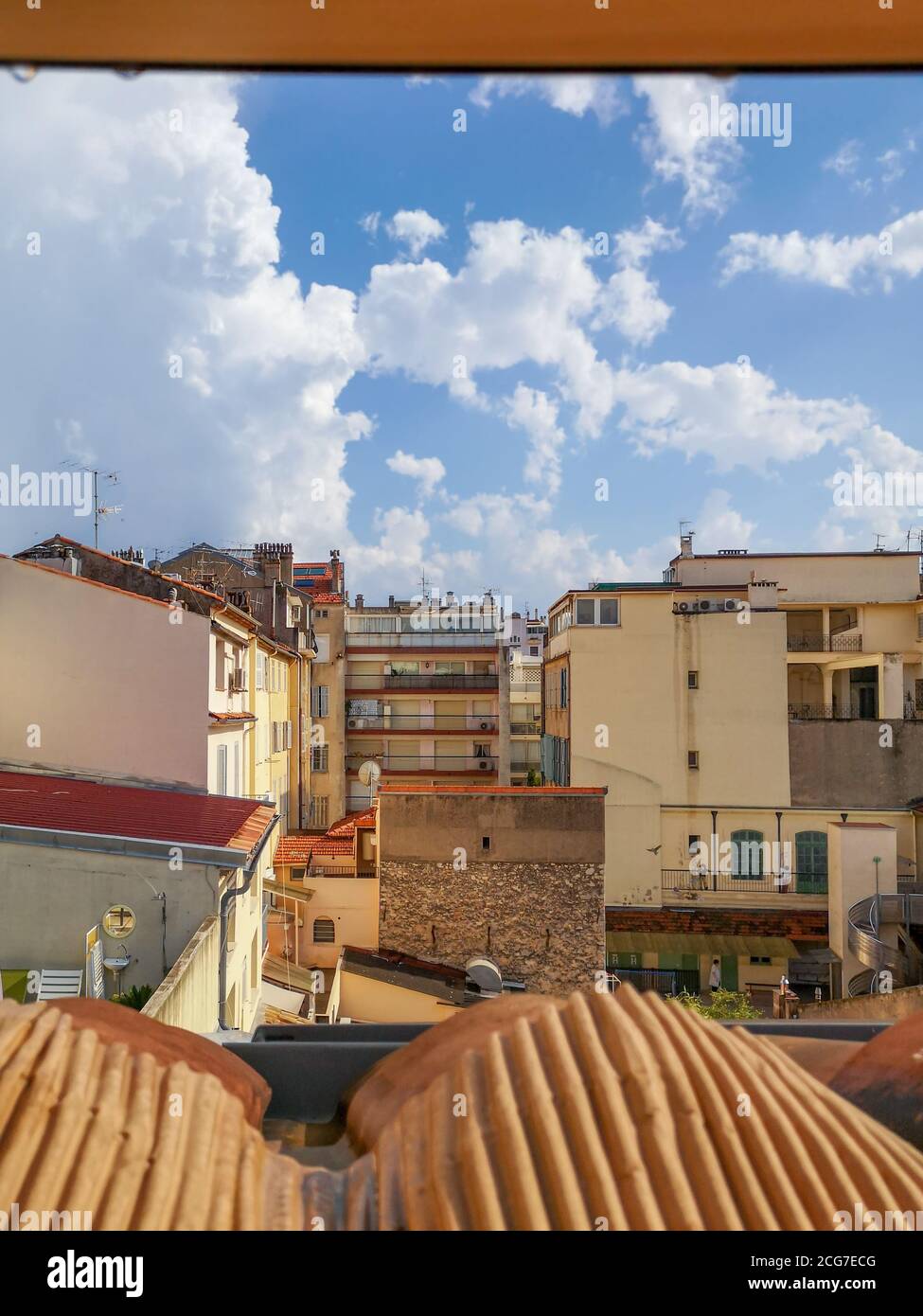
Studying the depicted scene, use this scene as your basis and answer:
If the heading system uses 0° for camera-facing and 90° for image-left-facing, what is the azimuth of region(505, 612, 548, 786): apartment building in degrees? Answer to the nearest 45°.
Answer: approximately 0°

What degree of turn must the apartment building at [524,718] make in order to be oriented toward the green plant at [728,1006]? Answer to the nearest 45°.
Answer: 0° — it already faces it

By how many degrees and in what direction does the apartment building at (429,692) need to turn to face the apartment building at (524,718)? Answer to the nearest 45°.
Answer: approximately 135° to its left

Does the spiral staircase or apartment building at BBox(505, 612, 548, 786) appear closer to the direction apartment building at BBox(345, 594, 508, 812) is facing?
the spiral staircase

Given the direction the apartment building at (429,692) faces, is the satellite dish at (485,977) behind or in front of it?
in front

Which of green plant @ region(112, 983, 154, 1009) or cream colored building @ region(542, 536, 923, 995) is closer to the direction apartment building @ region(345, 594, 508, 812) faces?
the green plant

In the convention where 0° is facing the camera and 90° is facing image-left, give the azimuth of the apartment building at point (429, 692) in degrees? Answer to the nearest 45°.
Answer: approximately 0°

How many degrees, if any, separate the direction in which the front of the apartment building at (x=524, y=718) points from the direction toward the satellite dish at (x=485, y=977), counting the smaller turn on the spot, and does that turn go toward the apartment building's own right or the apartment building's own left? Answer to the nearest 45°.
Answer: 0° — it already faces it
